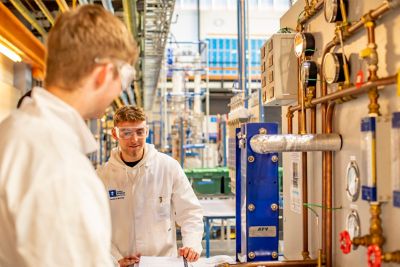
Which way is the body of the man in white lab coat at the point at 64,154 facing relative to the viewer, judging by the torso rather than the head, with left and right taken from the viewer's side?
facing away from the viewer and to the right of the viewer

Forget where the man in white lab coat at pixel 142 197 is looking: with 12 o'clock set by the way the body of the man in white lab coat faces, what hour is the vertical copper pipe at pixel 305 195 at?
The vertical copper pipe is roughly at 10 o'clock from the man in white lab coat.

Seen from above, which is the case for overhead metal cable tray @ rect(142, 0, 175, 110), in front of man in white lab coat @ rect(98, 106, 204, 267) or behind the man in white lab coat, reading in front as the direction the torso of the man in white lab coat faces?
behind

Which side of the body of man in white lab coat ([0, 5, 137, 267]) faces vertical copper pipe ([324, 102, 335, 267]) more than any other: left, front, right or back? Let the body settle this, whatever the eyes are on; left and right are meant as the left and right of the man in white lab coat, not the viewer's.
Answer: front

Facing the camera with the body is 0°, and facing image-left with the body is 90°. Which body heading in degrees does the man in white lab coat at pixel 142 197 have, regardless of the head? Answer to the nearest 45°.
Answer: approximately 0°

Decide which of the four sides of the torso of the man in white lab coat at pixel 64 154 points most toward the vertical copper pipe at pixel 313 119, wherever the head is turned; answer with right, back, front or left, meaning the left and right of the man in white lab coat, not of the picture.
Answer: front

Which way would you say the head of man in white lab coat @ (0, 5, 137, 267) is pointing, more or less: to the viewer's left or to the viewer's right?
to the viewer's right

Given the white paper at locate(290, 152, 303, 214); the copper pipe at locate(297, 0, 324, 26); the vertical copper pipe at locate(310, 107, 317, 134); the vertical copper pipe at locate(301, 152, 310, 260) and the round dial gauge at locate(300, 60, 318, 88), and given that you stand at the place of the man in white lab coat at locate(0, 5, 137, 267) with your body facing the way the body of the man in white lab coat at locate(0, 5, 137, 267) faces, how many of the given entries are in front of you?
5

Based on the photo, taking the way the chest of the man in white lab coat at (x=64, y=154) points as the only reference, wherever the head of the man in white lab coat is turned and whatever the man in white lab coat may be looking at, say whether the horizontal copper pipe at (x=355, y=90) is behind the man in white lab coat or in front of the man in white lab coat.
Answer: in front

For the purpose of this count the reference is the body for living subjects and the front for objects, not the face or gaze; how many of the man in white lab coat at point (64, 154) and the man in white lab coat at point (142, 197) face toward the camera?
1

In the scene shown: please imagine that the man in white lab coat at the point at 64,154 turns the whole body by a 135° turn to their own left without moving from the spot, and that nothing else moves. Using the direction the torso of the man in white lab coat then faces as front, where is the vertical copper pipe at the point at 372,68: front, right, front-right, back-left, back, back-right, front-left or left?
back

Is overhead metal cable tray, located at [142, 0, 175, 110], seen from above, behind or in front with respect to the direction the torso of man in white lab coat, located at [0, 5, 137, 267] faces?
in front
